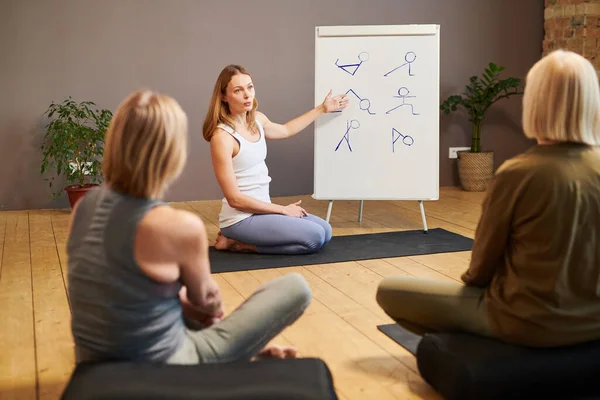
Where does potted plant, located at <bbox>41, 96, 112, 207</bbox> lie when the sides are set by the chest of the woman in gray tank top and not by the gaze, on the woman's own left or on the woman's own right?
on the woman's own left

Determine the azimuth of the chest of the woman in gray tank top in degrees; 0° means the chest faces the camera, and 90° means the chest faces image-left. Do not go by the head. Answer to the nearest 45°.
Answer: approximately 225°

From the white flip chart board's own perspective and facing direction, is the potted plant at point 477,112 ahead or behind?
behind

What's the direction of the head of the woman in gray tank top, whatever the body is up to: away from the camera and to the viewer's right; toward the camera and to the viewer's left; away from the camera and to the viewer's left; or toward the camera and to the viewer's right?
away from the camera and to the viewer's right

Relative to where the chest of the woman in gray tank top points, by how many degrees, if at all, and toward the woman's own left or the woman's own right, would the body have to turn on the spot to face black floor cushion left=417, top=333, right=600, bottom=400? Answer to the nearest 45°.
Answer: approximately 45° to the woman's own right

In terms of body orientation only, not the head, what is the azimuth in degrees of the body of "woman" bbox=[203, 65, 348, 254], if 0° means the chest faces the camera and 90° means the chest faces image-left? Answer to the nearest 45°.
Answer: approximately 315°

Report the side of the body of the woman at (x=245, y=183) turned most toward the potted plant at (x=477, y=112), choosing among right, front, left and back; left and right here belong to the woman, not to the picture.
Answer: left

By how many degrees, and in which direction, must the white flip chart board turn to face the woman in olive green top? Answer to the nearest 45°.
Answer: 0° — it already faces them

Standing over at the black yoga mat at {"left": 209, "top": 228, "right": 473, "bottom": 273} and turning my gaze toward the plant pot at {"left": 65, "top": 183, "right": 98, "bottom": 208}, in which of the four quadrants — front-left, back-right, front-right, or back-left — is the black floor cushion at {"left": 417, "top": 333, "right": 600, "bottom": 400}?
back-left

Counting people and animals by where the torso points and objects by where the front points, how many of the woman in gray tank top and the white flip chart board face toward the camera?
1
